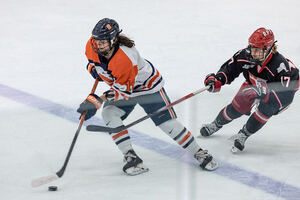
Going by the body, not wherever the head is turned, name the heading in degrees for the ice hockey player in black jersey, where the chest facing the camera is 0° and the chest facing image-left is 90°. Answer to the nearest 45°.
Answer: approximately 45°

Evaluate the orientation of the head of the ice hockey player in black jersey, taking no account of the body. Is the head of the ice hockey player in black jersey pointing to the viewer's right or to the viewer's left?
to the viewer's left

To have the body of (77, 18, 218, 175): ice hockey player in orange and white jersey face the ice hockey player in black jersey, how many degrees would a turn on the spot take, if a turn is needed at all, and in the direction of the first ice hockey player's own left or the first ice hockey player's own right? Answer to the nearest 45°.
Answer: approximately 135° to the first ice hockey player's own left

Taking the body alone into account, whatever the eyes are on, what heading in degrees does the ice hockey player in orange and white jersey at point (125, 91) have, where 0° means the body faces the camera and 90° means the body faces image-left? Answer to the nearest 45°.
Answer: approximately 45°

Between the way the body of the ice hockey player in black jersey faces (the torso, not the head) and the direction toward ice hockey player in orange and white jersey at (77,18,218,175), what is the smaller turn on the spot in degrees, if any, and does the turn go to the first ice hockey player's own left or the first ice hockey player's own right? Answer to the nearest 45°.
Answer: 0° — they already face them

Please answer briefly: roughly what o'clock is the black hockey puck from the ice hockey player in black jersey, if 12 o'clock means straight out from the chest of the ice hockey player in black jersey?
The black hockey puck is roughly at 12 o'clock from the ice hockey player in black jersey.

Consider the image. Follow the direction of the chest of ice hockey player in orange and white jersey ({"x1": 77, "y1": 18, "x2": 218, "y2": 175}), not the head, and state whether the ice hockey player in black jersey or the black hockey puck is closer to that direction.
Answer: the black hockey puck

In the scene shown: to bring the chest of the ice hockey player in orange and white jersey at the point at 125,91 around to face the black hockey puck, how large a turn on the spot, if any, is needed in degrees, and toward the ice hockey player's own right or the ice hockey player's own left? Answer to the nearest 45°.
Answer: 0° — they already face it
